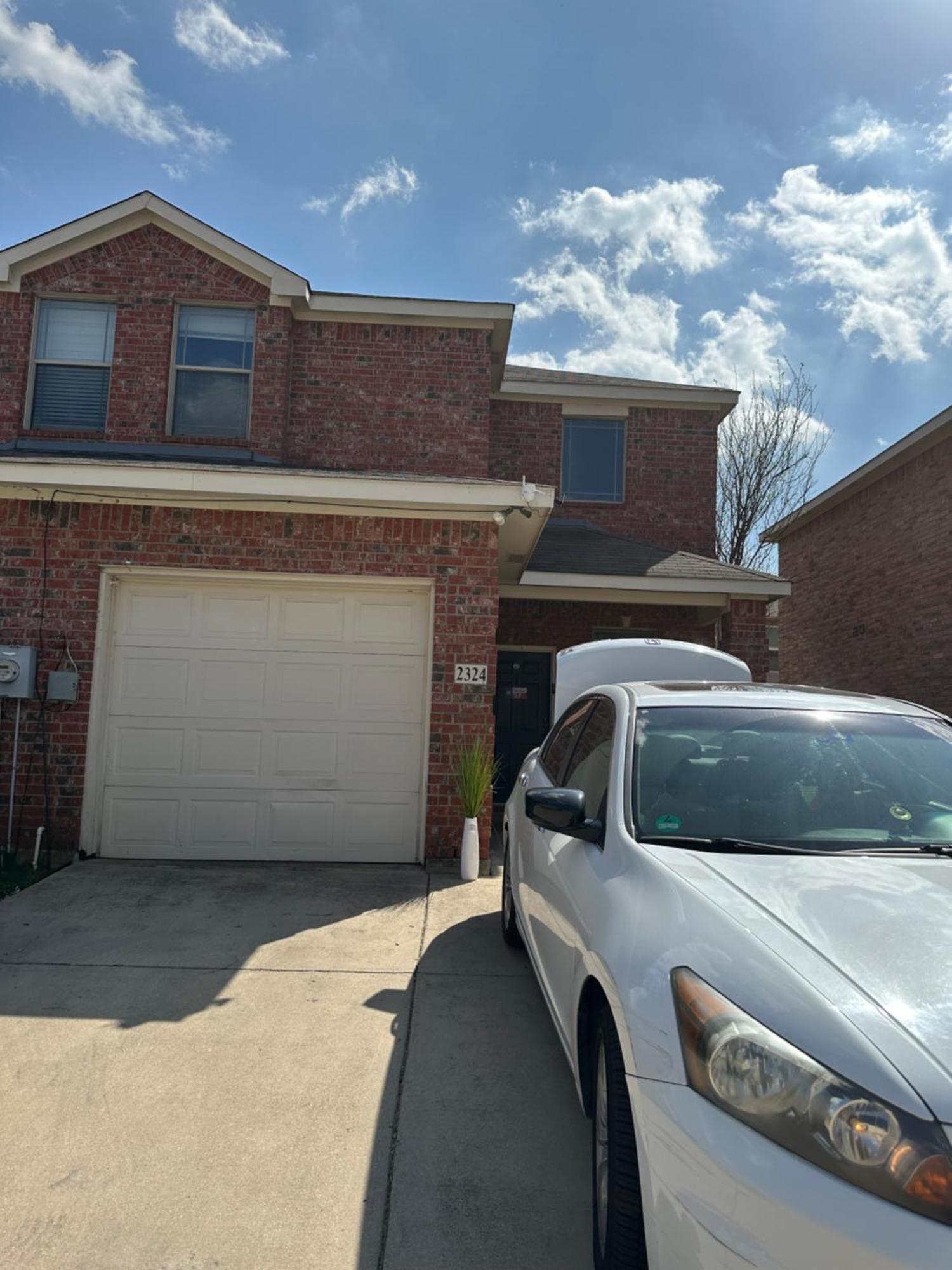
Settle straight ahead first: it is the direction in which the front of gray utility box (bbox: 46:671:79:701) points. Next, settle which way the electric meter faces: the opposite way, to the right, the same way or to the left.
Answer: the same way

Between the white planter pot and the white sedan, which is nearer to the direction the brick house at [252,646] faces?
the white sedan

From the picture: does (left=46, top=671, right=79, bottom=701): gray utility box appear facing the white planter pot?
no

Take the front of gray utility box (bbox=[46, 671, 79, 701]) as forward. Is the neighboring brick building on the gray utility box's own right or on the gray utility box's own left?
on the gray utility box's own left

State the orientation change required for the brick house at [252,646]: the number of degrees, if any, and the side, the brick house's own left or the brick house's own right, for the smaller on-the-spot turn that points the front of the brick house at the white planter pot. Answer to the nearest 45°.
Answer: approximately 90° to the brick house's own left

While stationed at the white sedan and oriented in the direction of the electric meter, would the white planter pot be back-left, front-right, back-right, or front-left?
front-right

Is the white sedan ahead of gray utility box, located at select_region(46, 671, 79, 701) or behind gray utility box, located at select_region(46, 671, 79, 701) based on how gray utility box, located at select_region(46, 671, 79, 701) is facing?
ahead

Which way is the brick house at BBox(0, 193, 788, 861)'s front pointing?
toward the camera

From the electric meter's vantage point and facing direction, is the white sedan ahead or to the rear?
ahead

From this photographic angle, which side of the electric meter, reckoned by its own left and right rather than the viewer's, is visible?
front

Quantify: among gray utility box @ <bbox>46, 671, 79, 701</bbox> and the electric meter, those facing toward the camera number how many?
2

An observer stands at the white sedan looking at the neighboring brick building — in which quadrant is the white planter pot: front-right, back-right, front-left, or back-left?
front-left

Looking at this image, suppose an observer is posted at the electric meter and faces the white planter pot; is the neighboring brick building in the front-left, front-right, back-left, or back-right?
front-left

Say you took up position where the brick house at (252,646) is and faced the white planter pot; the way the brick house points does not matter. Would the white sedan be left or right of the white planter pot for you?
right

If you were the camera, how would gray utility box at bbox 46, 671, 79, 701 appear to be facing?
facing the viewer

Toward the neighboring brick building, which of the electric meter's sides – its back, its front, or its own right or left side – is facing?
left

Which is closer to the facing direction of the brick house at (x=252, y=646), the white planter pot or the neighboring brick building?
the white planter pot
